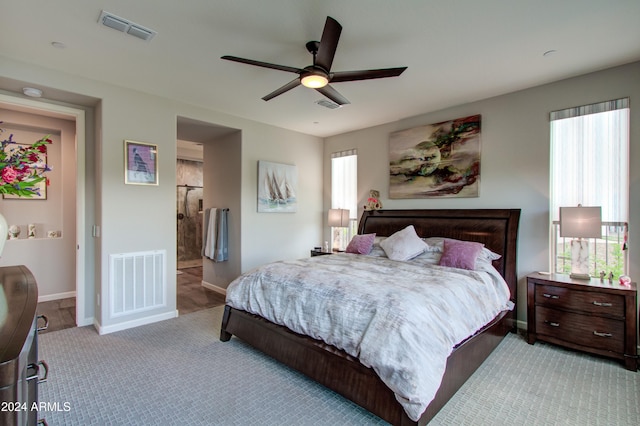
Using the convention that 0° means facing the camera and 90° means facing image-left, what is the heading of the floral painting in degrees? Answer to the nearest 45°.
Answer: approximately 0°

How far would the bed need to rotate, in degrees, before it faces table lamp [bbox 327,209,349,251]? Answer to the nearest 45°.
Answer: approximately 90° to its right

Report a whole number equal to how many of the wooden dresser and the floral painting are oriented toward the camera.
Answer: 1

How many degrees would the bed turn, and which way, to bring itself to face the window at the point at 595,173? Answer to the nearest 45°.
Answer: approximately 180°

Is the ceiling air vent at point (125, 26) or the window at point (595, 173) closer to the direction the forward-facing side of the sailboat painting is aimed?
the window

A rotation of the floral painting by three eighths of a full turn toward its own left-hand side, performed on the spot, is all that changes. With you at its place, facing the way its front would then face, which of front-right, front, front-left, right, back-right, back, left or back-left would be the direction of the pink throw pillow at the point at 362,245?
front-right

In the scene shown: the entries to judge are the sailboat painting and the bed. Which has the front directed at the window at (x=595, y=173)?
the sailboat painting

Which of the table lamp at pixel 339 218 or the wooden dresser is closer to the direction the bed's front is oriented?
the wooden dresser

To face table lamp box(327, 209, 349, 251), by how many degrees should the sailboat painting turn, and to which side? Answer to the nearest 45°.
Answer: approximately 45° to its left

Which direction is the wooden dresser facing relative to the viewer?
to the viewer's right
